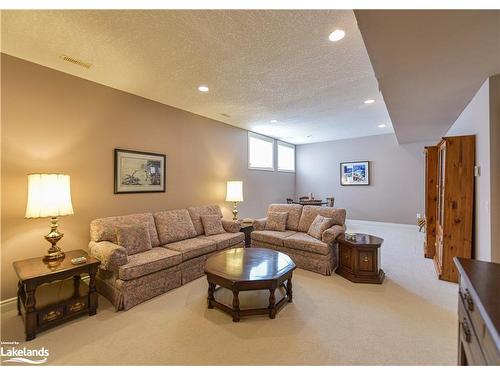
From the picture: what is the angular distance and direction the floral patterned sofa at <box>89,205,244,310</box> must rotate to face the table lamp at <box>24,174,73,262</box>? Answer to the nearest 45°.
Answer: approximately 135° to its right

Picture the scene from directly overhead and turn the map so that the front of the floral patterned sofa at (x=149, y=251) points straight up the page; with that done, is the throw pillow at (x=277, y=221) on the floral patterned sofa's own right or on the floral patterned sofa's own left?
on the floral patterned sofa's own left

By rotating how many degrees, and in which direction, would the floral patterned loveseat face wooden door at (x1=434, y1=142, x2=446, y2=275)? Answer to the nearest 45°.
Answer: approximately 135° to its left

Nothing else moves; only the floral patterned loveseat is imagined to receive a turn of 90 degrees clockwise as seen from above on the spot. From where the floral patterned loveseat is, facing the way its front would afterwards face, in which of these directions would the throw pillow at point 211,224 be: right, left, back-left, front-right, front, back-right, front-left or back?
front-left

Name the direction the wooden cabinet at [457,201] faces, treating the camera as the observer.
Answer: facing to the left of the viewer

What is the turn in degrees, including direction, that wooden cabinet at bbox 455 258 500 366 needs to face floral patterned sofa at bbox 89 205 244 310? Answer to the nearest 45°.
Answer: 0° — it already faces it

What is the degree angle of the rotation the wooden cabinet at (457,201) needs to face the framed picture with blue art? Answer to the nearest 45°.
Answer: approximately 45° to its right

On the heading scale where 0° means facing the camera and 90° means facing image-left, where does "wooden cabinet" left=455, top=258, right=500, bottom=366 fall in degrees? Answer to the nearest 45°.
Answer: approximately 90°

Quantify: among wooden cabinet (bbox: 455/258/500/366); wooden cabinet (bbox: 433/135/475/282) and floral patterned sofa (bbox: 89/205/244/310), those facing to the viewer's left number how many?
2

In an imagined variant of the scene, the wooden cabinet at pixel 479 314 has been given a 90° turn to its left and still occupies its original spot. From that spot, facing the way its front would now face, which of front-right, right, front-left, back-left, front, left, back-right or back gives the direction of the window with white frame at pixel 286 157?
back-right
